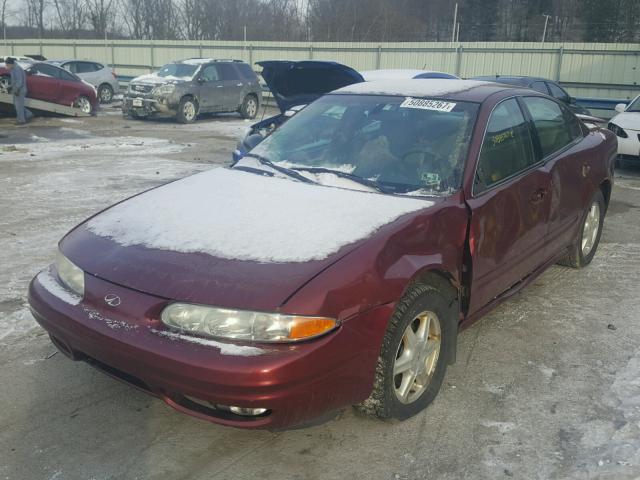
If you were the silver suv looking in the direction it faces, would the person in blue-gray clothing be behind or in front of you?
in front

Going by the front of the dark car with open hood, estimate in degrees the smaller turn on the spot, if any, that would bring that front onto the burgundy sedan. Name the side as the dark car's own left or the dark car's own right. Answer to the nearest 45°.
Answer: approximately 45° to the dark car's own left

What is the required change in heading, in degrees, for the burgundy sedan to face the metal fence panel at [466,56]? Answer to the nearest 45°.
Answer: approximately 135° to its right

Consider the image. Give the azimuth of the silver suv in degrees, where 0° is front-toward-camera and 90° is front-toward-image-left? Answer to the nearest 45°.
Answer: approximately 45°

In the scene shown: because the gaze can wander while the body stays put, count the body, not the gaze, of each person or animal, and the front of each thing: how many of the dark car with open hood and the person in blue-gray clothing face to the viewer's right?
0

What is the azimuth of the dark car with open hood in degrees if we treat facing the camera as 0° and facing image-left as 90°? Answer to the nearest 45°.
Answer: approximately 45°

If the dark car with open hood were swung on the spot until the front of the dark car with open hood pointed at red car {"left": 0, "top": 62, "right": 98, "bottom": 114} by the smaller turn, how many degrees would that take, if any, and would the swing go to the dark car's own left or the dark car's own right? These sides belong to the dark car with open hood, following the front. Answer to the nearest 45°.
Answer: approximately 90° to the dark car's own right

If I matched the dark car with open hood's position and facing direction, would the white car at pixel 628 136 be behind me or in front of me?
behind

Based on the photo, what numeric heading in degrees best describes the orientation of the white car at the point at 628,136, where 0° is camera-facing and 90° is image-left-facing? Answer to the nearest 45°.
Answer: approximately 45°
